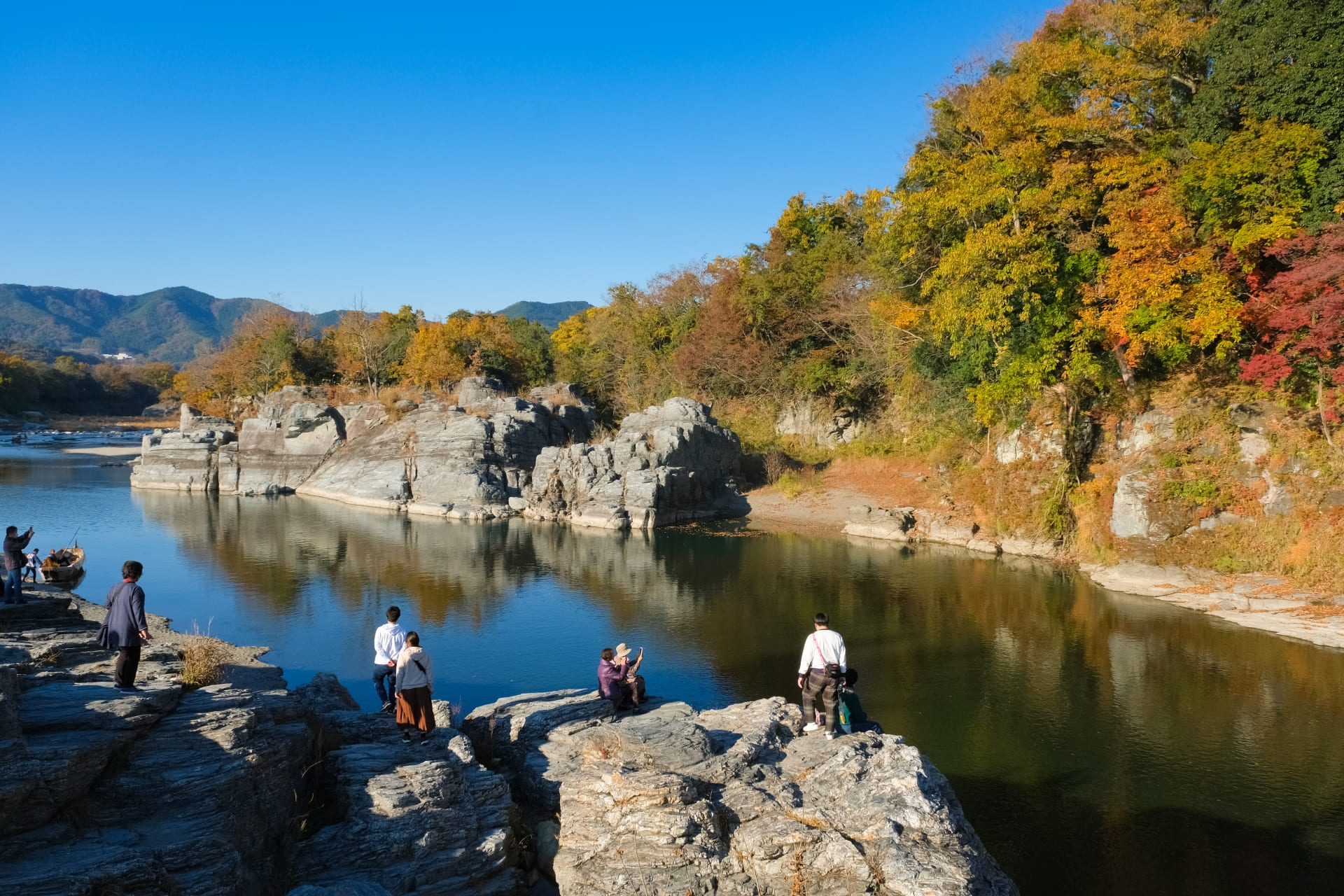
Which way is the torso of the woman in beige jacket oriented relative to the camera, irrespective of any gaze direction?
away from the camera

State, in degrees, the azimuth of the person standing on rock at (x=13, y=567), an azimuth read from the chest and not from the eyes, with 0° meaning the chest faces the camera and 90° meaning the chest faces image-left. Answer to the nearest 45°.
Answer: approximately 270°

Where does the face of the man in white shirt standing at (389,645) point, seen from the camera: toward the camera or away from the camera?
away from the camera

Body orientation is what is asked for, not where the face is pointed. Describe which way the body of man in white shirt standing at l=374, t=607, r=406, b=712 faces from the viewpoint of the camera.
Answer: away from the camera

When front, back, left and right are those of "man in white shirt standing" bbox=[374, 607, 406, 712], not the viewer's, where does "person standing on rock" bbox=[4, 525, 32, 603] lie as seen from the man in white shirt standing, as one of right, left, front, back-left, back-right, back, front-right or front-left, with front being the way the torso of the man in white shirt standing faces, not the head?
front-left

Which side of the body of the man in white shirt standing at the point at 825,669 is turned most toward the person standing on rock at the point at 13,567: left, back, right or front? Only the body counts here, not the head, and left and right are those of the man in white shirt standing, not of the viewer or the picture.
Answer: left

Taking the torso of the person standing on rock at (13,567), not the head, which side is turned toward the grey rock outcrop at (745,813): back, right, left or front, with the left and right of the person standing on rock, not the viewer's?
right

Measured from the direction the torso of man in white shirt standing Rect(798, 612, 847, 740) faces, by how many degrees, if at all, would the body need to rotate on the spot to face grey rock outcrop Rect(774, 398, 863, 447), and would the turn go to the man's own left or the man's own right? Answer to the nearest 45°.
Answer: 0° — they already face it

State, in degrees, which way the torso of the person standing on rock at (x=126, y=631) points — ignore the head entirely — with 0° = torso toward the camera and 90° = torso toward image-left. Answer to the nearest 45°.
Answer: approximately 225°

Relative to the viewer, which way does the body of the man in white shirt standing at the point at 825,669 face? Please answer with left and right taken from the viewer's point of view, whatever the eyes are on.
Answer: facing away from the viewer

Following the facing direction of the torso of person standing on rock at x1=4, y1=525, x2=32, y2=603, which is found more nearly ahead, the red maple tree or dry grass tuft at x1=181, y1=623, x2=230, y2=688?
the red maple tree

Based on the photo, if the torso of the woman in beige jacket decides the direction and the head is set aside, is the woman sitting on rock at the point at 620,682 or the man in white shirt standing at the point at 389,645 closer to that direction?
the man in white shirt standing

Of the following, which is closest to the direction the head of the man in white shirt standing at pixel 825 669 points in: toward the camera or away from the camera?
away from the camera
